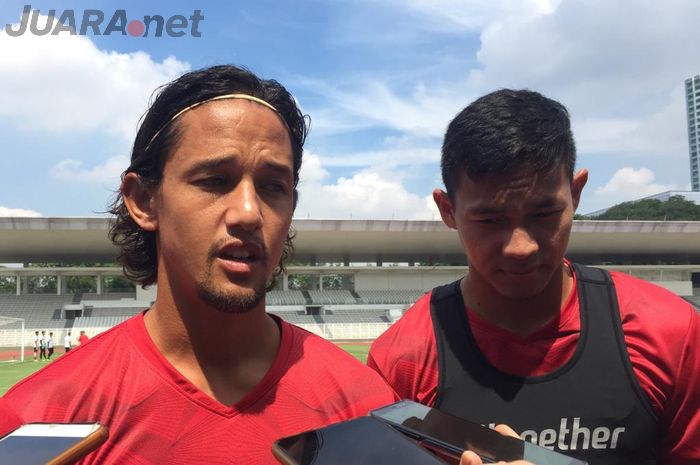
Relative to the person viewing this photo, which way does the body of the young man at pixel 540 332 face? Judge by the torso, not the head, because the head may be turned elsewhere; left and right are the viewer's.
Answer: facing the viewer

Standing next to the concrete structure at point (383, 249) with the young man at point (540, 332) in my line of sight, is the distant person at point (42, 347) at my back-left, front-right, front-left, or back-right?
front-right

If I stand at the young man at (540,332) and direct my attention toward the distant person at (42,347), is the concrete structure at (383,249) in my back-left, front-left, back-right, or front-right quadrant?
front-right

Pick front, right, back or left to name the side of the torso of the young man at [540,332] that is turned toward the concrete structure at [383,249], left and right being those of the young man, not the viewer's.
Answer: back

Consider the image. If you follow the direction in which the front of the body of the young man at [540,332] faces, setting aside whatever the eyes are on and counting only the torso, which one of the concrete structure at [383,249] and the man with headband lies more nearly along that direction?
the man with headband

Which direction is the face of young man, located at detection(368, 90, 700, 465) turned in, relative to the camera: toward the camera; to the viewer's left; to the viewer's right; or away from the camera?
toward the camera

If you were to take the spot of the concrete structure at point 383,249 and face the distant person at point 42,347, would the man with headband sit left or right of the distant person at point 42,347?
left

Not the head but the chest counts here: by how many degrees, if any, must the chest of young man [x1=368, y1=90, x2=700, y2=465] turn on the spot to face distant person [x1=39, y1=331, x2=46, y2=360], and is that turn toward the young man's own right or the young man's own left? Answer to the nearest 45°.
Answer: approximately 135° to the young man's own right

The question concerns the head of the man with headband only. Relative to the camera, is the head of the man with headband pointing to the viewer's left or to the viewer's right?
to the viewer's right

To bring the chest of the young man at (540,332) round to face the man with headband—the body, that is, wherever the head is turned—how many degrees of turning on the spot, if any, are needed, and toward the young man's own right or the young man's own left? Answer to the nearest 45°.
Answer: approximately 45° to the young man's own right
